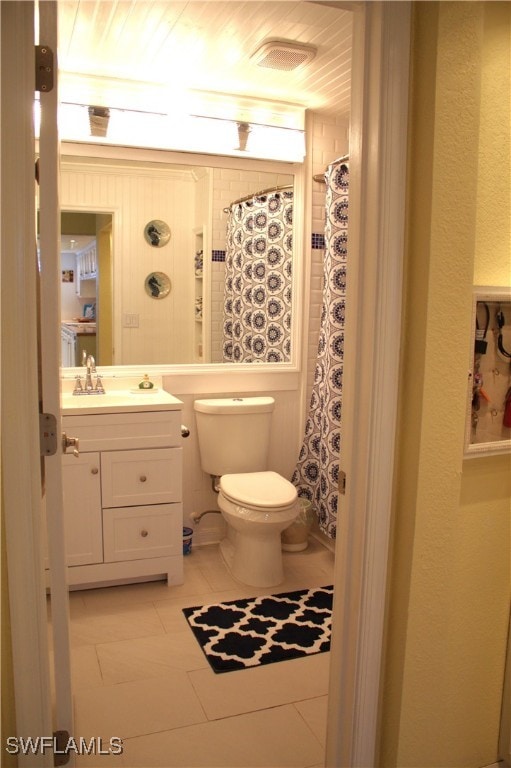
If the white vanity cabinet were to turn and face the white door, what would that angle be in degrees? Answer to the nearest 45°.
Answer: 0° — it already faces it

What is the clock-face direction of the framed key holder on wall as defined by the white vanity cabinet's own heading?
The framed key holder on wall is roughly at 11 o'clock from the white vanity cabinet.

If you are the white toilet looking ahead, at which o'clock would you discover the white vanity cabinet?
The white vanity cabinet is roughly at 4 o'clock from the white toilet.

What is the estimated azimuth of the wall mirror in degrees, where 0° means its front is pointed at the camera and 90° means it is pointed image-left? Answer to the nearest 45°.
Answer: approximately 0°
